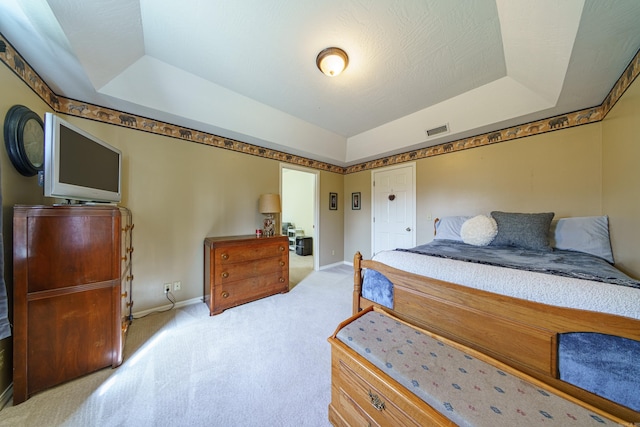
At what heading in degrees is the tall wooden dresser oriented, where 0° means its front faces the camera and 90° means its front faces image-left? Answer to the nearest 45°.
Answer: approximately 270°

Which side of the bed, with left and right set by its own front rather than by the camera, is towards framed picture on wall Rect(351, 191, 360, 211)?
right

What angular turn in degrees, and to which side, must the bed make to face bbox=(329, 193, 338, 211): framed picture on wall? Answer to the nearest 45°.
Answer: approximately 90° to its right

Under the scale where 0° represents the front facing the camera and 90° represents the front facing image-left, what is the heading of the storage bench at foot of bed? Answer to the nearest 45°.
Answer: approximately 45°

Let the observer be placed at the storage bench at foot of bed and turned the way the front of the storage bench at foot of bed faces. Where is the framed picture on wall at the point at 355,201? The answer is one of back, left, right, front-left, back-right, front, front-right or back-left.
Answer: right
